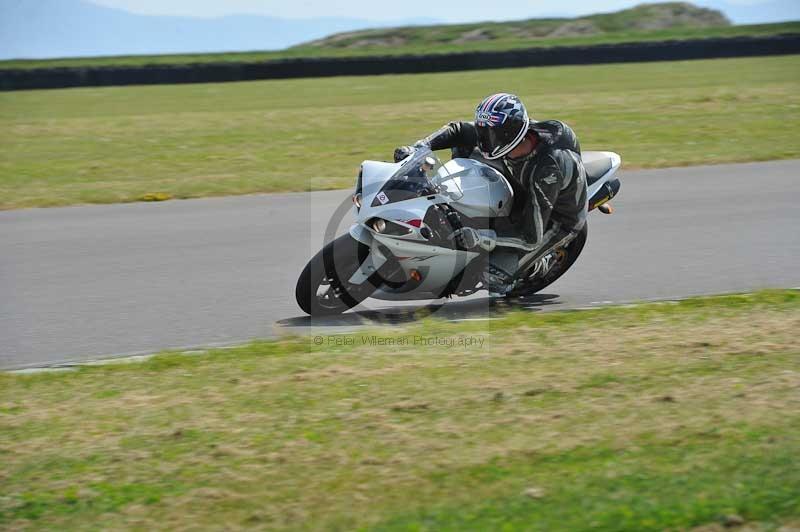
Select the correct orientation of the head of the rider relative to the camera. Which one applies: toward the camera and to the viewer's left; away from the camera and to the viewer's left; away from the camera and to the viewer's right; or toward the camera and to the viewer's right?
toward the camera and to the viewer's left

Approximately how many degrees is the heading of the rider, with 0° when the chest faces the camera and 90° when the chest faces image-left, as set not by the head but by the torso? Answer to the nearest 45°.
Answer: approximately 45°
